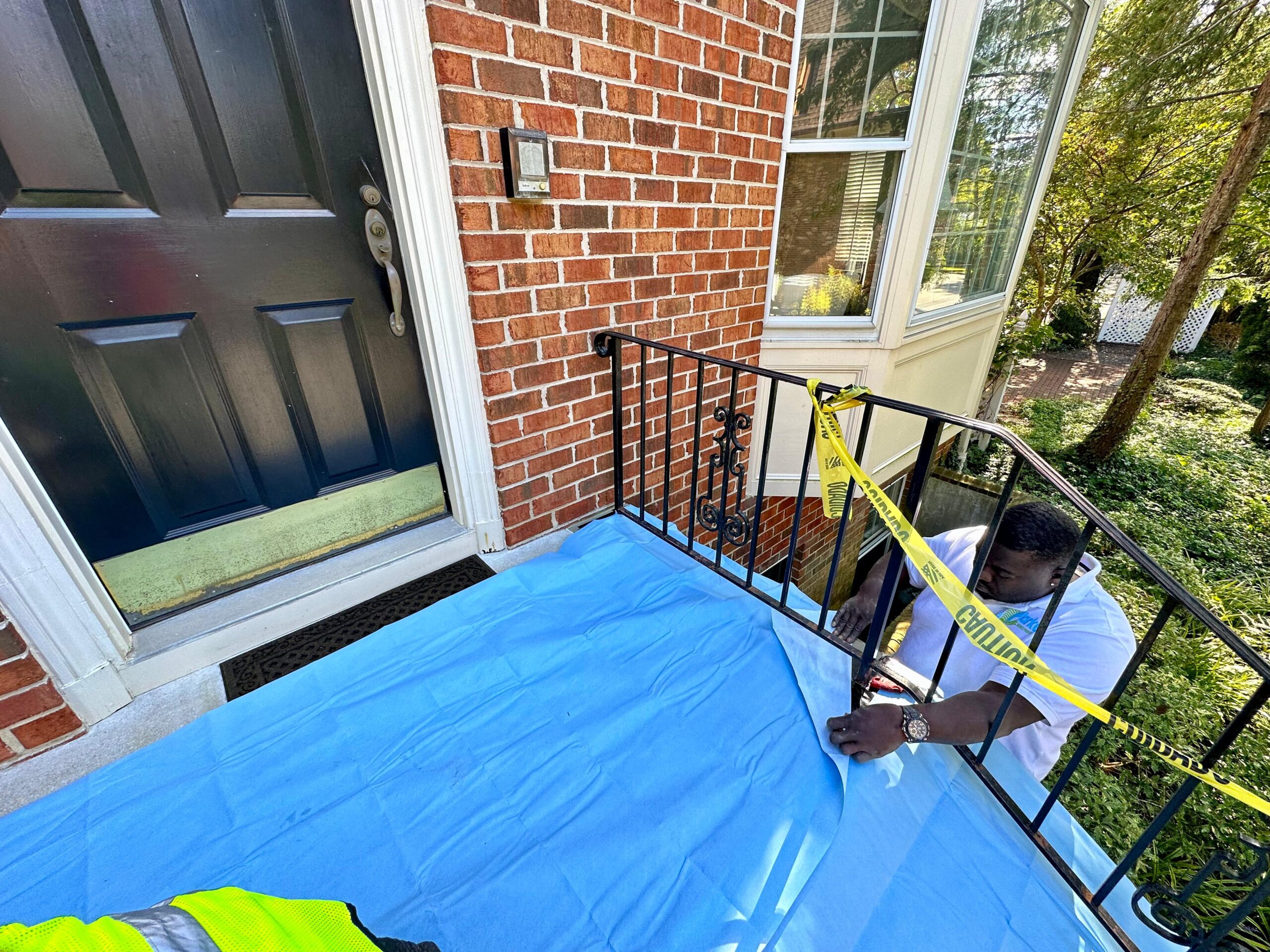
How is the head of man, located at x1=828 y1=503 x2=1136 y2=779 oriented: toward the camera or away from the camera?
toward the camera

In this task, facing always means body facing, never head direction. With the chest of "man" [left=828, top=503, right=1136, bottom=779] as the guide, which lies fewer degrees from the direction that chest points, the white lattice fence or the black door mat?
the black door mat

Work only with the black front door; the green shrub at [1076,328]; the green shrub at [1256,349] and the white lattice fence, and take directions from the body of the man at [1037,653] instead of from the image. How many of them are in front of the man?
1

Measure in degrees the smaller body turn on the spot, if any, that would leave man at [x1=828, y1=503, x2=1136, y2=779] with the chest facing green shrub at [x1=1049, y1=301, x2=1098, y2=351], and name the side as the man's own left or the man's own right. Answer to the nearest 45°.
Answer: approximately 135° to the man's own right

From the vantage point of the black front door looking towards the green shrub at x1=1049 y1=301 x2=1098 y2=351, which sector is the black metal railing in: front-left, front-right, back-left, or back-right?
front-right

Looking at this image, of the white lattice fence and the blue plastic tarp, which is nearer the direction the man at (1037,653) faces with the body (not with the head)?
the blue plastic tarp

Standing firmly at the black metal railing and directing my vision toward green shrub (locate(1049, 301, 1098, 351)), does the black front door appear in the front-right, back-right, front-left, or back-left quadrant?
back-left

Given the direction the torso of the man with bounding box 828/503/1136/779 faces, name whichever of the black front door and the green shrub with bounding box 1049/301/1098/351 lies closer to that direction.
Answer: the black front door

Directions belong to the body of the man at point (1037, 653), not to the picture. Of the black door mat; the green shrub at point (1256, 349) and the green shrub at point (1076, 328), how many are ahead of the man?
1

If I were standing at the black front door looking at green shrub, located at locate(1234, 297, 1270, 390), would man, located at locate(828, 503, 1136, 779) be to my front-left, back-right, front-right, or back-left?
front-right

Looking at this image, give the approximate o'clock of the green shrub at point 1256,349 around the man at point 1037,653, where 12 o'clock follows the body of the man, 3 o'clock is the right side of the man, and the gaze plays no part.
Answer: The green shrub is roughly at 5 o'clock from the man.

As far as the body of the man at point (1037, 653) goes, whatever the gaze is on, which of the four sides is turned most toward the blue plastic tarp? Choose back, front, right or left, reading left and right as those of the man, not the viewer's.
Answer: front

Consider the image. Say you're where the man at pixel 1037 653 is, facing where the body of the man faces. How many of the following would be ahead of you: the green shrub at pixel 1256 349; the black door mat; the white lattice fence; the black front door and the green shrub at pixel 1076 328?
2

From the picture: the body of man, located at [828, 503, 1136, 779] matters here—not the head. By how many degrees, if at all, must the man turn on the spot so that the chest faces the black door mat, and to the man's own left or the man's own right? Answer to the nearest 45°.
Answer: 0° — they already face it

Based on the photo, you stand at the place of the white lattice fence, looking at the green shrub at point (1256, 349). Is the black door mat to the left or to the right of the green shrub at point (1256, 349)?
right

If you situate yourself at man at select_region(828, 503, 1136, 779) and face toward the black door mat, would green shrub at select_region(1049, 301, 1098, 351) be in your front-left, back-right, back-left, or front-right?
back-right

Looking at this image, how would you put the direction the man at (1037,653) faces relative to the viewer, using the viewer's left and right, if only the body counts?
facing the viewer and to the left of the viewer
